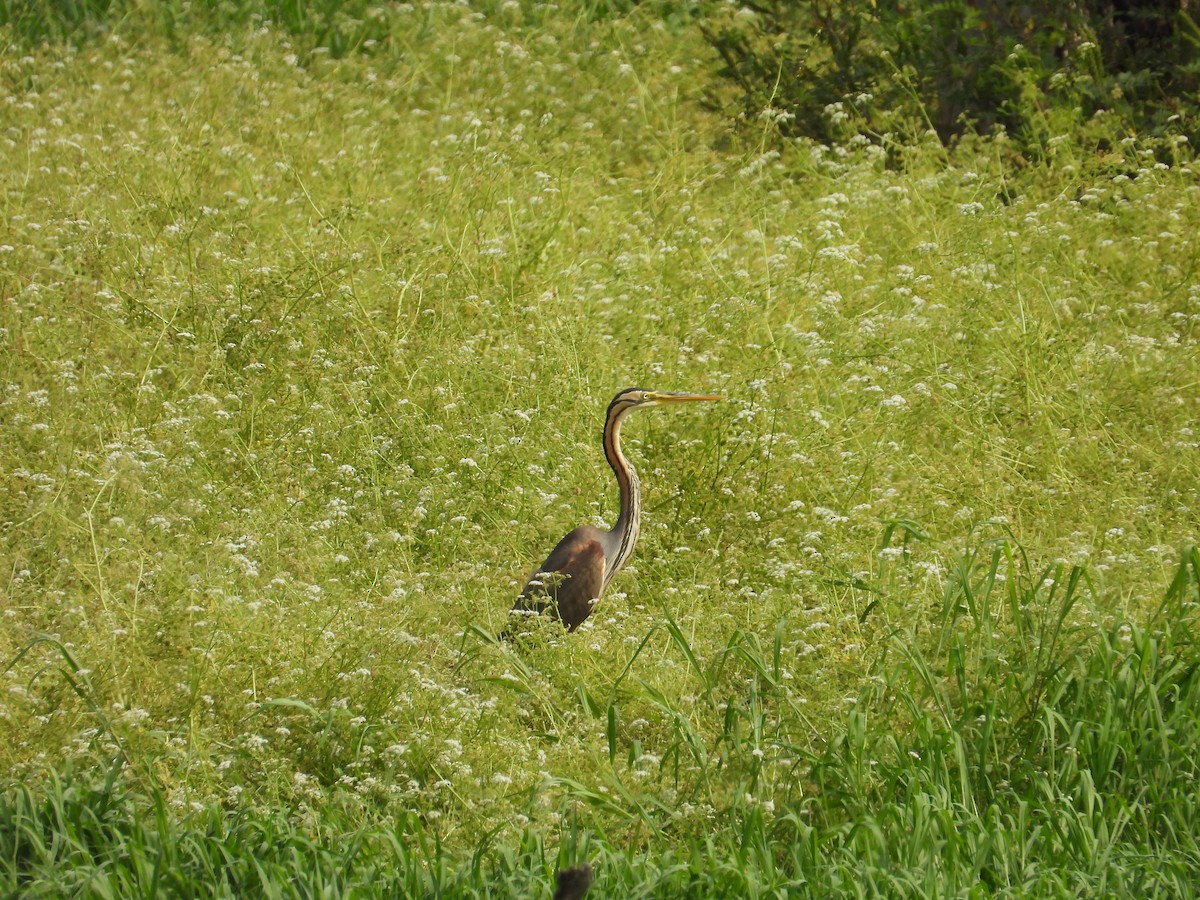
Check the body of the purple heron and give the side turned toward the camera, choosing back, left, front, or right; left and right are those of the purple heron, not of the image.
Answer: right
